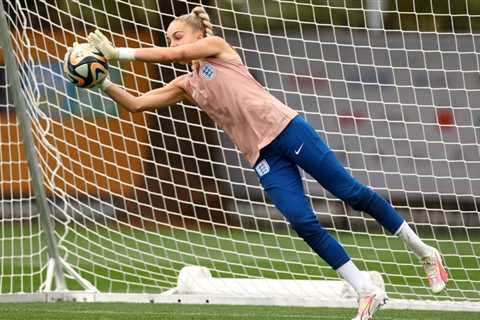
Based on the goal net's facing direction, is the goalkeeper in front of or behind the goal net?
in front

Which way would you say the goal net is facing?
toward the camera
